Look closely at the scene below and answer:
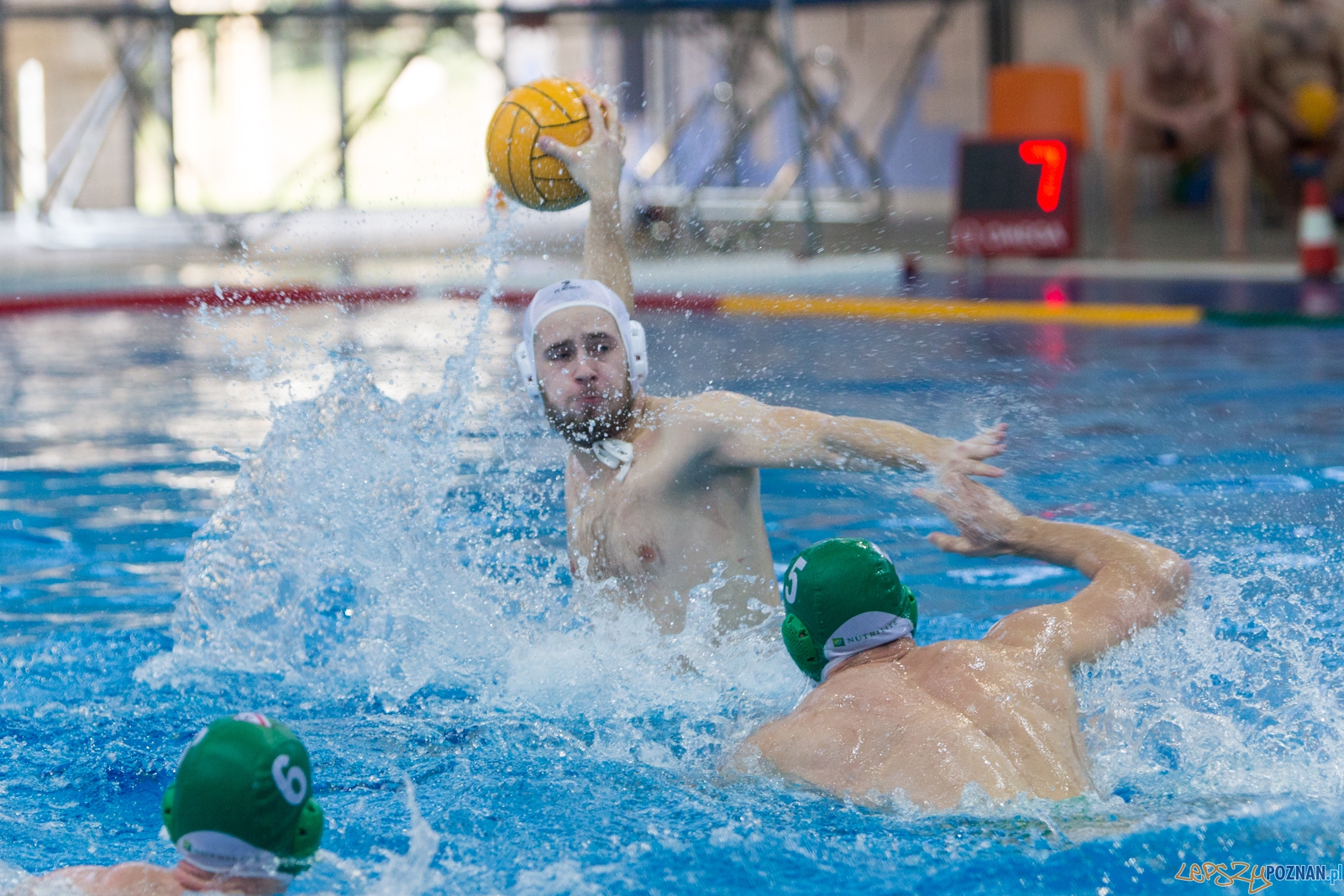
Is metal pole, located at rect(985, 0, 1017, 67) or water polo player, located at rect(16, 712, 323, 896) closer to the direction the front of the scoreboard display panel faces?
the water polo player

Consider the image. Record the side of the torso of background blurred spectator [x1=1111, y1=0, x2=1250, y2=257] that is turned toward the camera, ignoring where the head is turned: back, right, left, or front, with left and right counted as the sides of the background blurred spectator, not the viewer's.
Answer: front

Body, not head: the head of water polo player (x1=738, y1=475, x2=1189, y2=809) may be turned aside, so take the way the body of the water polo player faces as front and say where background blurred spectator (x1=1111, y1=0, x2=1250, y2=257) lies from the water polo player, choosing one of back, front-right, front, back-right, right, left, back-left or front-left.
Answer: front-right

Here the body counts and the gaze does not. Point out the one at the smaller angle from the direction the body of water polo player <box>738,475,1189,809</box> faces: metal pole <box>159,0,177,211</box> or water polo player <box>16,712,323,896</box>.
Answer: the metal pole

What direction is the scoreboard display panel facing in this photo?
toward the camera

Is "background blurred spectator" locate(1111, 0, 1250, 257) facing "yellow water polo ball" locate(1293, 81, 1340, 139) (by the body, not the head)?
no

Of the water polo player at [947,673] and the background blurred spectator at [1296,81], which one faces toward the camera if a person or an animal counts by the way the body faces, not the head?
the background blurred spectator

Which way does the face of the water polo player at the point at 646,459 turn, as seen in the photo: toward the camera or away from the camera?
toward the camera

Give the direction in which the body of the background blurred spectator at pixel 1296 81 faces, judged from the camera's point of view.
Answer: toward the camera

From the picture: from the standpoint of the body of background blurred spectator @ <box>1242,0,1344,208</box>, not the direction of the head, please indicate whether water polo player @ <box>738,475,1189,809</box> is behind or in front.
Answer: in front

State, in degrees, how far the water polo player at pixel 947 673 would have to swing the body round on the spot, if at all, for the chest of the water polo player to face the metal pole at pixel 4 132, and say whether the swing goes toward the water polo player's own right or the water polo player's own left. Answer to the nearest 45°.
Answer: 0° — they already face it

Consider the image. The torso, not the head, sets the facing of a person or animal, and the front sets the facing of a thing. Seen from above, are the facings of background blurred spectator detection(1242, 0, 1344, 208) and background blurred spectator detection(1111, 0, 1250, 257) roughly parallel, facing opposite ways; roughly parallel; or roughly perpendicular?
roughly parallel

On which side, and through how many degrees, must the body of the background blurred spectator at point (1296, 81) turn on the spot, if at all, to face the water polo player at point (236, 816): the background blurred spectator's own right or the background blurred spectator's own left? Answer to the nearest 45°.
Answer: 0° — they already face them

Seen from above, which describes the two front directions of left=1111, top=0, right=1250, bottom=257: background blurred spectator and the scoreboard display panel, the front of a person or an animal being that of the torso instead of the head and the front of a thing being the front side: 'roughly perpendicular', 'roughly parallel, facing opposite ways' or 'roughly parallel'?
roughly parallel

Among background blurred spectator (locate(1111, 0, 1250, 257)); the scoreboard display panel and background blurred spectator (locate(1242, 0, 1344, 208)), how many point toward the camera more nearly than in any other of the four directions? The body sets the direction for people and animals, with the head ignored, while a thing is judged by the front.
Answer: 3

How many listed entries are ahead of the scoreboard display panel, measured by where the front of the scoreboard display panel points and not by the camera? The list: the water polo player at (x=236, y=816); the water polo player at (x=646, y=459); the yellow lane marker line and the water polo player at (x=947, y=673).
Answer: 4

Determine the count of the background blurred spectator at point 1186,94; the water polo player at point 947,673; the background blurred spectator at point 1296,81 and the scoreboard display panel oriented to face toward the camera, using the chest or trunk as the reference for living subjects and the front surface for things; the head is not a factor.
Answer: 3

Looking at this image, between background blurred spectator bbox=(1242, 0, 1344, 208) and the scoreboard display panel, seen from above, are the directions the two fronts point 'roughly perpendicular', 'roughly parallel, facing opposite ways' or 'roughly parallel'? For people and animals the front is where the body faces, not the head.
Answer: roughly parallel
